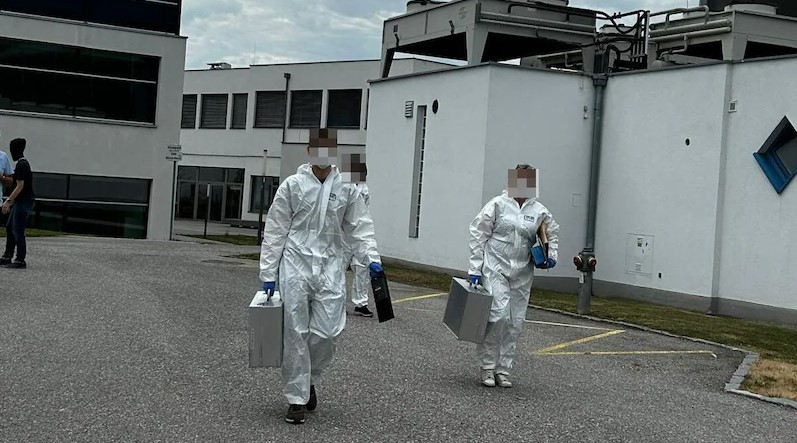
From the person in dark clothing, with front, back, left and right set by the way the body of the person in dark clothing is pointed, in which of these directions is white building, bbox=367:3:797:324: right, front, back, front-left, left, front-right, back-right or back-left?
back

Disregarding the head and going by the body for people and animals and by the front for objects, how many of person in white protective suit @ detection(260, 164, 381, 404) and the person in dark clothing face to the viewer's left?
1

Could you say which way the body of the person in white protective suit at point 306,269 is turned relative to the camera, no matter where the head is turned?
toward the camera

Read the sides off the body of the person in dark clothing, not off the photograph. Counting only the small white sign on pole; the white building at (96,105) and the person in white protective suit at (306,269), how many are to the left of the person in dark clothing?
1

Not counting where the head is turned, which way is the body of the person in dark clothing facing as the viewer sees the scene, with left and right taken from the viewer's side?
facing to the left of the viewer

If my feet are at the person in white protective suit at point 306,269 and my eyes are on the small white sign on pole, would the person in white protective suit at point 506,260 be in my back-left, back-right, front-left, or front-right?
front-right

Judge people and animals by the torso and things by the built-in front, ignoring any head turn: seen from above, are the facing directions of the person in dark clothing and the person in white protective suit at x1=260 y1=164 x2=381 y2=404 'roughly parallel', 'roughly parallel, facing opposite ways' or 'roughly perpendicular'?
roughly perpendicular

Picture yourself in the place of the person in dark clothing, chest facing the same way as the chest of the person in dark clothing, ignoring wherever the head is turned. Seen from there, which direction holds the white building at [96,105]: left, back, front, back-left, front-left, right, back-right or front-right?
right

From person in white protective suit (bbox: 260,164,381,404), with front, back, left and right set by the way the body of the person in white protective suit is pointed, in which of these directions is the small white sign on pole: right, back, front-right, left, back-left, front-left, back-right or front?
back

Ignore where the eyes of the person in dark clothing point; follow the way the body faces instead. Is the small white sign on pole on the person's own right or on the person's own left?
on the person's own right

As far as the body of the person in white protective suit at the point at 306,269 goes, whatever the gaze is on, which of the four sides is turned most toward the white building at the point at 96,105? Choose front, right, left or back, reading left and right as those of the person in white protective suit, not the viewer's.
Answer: back

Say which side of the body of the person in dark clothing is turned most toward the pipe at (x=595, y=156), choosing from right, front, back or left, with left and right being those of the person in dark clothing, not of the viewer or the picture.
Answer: back

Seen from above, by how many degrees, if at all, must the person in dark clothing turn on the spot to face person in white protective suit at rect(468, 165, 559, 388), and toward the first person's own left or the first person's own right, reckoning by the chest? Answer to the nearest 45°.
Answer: approximately 135° to the first person's own left
